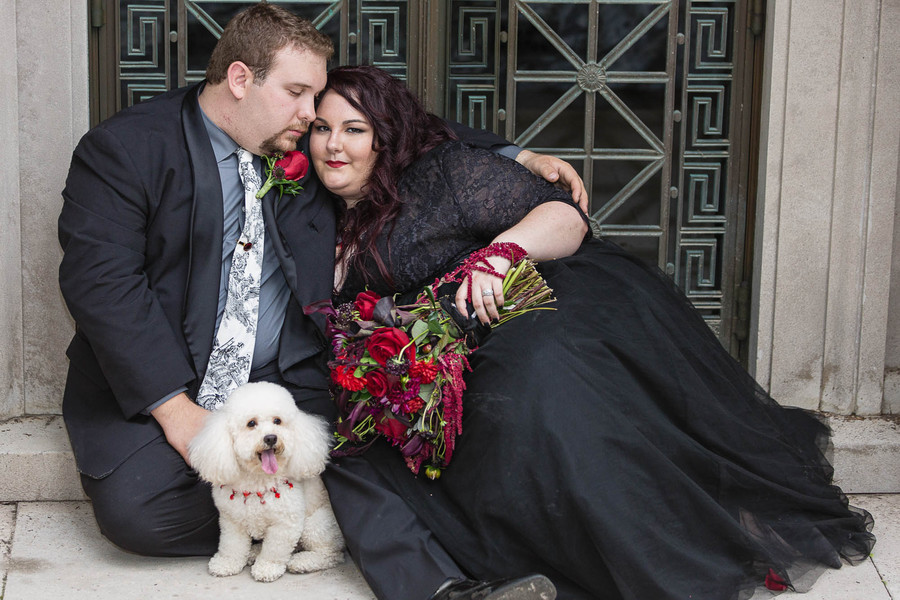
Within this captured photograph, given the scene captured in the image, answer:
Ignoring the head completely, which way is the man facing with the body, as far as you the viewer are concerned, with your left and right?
facing the viewer and to the right of the viewer

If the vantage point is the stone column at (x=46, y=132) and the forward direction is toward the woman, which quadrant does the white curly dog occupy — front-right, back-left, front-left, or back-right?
front-right

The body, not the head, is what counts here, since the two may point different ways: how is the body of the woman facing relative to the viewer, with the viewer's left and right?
facing the viewer and to the left of the viewer

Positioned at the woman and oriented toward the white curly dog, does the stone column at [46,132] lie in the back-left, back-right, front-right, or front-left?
front-right

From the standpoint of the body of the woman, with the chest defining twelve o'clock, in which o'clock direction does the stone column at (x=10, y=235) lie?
The stone column is roughly at 2 o'clock from the woman.

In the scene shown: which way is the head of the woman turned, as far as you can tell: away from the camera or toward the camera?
toward the camera

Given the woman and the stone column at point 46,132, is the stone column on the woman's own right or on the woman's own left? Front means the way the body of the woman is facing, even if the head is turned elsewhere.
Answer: on the woman's own right

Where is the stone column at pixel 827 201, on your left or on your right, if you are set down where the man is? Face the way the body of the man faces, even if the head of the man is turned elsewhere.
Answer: on your left

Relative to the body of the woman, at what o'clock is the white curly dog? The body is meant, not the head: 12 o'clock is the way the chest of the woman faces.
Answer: The white curly dog is roughly at 1 o'clock from the woman.
